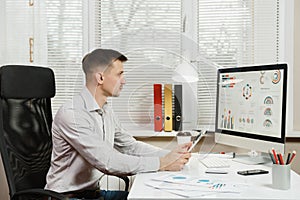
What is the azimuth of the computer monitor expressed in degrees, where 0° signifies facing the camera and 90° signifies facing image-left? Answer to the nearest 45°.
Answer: approximately 45°

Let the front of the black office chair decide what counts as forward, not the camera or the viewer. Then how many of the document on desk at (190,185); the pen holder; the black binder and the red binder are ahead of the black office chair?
4

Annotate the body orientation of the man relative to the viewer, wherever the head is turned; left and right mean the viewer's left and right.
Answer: facing to the right of the viewer

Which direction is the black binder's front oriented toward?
toward the camera

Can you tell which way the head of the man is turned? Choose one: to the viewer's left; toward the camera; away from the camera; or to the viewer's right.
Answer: to the viewer's right

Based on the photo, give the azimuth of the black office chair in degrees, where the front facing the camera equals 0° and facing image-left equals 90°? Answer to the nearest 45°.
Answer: approximately 315°

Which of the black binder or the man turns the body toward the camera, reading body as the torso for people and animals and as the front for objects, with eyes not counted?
the black binder

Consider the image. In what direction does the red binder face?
toward the camera

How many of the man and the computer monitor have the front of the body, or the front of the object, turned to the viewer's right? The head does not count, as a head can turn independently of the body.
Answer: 1

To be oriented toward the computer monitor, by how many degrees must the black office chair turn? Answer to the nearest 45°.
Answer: approximately 45° to its left

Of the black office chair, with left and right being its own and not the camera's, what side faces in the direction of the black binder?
front

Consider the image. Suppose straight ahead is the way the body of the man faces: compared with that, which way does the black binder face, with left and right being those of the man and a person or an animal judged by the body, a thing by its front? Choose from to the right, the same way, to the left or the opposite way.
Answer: to the right
